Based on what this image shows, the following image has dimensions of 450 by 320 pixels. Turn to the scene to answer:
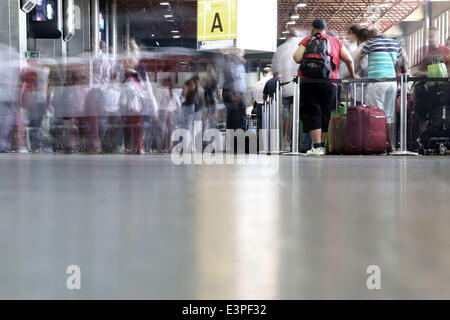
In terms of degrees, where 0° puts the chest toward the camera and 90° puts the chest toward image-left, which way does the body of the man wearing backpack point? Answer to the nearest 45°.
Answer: approximately 180°

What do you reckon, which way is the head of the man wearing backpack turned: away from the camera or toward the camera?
away from the camera

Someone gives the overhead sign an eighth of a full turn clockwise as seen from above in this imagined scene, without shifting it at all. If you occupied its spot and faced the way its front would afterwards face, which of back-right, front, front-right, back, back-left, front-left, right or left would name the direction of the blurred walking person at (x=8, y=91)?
front

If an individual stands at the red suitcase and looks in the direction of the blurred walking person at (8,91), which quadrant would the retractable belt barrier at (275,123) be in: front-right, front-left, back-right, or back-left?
front-right

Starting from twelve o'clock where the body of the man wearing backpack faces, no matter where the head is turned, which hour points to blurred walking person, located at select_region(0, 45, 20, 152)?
The blurred walking person is roughly at 10 o'clock from the man wearing backpack.

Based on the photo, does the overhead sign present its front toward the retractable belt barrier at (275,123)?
yes

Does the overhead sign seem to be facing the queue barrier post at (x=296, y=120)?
yes

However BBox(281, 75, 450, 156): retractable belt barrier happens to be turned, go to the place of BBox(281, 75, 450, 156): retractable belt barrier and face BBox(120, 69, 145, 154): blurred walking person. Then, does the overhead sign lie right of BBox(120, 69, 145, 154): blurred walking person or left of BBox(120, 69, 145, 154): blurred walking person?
right

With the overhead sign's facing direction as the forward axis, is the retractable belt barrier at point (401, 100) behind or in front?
in front

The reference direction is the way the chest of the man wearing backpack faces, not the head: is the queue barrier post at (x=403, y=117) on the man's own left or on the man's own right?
on the man's own right

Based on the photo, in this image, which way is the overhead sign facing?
toward the camera
